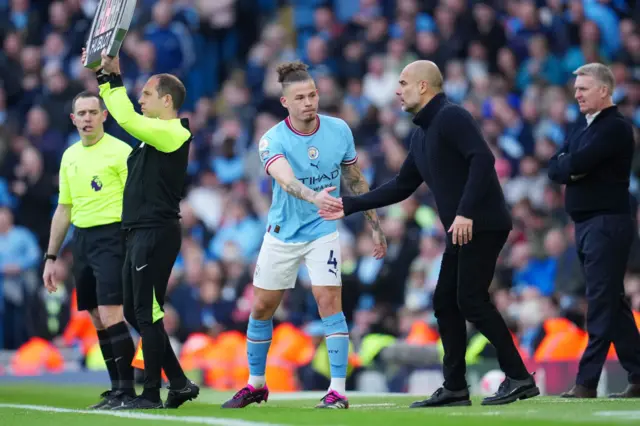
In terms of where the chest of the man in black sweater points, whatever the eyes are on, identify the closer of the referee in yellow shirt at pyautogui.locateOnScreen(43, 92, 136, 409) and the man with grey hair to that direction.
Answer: the referee in yellow shirt

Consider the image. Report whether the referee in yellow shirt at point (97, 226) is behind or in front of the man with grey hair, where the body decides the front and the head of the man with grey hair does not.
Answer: in front

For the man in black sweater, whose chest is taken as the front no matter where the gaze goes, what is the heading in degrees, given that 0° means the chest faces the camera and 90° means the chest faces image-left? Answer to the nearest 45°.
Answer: approximately 90°

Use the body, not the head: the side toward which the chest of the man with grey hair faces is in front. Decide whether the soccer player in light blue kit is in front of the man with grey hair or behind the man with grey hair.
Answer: in front

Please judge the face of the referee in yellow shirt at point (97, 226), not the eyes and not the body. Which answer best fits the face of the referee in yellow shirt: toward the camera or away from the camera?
toward the camera

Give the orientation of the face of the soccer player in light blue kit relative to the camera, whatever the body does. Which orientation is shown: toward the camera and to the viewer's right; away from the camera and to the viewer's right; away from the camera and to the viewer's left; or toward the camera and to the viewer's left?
toward the camera and to the viewer's right

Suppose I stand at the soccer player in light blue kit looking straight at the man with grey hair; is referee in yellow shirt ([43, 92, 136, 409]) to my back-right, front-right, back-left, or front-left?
back-left

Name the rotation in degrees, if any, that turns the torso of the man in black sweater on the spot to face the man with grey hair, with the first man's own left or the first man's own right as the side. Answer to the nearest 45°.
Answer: approximately 135° to the first man's own right

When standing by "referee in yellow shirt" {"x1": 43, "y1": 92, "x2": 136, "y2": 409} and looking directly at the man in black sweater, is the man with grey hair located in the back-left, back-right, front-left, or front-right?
front-left

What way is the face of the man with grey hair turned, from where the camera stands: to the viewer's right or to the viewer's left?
to the viewer's left

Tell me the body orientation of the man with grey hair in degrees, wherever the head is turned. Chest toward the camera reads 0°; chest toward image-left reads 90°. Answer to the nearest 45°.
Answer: approximately 90°
